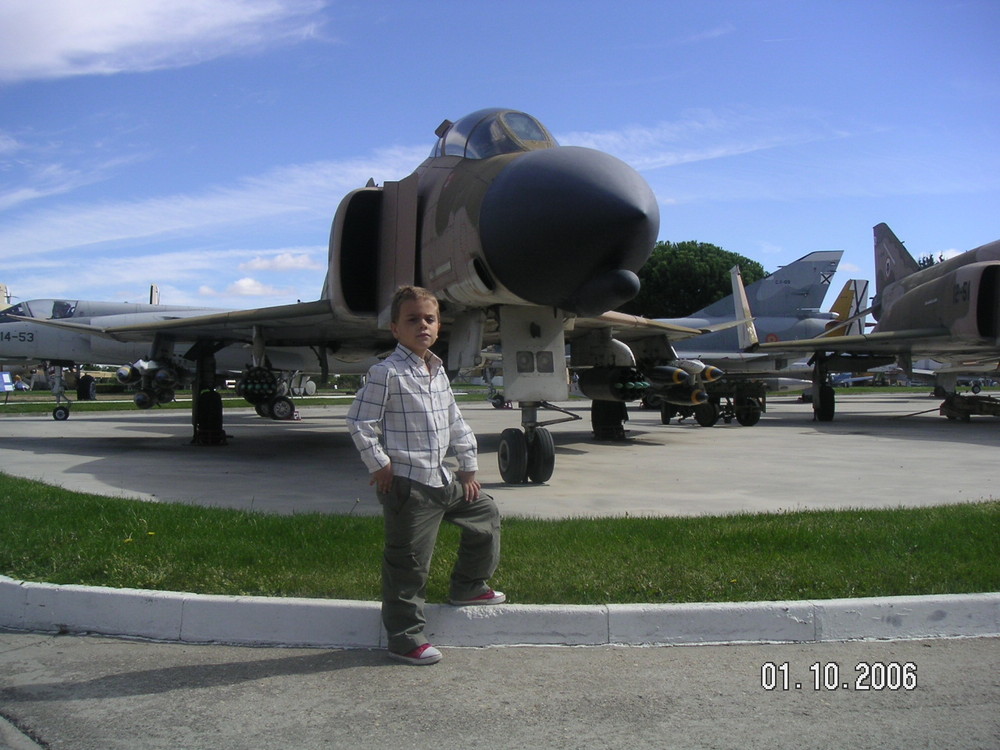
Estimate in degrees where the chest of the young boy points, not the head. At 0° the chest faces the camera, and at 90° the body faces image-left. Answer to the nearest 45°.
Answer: approximately 315°

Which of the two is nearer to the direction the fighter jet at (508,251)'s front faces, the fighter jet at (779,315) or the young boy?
the young boy

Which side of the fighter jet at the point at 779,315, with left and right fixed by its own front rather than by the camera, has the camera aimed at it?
left

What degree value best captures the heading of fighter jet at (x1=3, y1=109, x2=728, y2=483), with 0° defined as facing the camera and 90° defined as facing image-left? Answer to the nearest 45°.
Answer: approximately 315°

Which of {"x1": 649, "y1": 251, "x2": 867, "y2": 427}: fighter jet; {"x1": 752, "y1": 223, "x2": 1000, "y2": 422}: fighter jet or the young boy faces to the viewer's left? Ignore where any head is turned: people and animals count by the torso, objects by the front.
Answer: {"x1": 649, "y1": 251, "x2": 867, "y2": 427}: fighter jet

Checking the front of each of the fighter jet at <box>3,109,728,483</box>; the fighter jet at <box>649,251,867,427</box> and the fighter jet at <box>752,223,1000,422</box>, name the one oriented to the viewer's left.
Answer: the fighter jet at <box>649,251,867,427</box>

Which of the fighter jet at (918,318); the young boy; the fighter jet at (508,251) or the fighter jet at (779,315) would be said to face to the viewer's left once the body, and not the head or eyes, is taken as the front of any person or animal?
the fighter jet at (779,315)

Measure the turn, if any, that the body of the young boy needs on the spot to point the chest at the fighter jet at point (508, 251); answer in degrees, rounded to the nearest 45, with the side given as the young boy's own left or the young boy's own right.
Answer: approximately 135° to the young boy's own left

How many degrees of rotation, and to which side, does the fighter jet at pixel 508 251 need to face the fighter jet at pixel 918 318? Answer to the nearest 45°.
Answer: approximately 90° to its left
